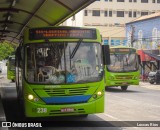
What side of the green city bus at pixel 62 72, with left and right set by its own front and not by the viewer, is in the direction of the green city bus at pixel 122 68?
back

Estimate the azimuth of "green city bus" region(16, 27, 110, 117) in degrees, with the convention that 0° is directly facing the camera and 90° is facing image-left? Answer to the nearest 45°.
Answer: approximately 0°

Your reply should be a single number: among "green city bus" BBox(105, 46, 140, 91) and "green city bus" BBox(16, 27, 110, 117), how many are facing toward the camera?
2

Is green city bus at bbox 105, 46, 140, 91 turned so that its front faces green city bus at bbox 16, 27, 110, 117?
yes

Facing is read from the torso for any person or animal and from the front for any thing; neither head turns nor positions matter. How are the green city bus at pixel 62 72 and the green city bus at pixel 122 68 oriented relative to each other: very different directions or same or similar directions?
same or similar directions

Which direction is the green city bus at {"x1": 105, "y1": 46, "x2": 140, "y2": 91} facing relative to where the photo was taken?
toward the camera
